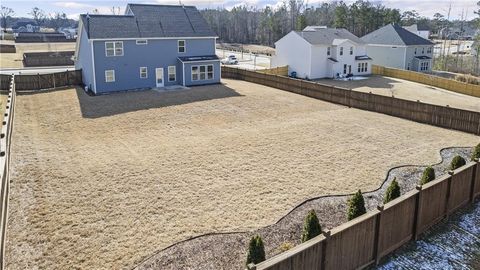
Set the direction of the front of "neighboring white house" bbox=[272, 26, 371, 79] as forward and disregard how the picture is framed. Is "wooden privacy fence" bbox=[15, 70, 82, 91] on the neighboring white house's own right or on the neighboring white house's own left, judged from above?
on the neighboring white house's own left

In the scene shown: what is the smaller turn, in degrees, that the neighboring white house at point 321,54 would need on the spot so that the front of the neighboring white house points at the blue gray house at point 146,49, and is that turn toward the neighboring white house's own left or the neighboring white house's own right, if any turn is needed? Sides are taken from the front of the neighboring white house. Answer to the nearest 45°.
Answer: approximately 90° to the neighboring white house's own left

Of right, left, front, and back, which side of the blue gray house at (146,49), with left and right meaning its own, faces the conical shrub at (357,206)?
back

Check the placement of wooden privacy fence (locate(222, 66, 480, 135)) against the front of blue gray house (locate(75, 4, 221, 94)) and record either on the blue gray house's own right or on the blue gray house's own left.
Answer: on the blue gray house's own right

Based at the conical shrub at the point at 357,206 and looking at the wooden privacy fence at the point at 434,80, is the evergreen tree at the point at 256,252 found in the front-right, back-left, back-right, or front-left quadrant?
back-left

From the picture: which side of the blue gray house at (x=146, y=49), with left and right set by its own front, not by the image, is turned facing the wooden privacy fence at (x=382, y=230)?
back

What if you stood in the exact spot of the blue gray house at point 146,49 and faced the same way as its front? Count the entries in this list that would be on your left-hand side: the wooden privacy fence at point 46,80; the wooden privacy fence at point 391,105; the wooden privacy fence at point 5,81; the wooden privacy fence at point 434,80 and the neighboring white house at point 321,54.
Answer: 2

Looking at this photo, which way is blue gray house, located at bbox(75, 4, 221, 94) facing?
away from the camera

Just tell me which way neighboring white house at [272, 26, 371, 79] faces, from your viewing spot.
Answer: facing away from the viewer and to the left of the viewer

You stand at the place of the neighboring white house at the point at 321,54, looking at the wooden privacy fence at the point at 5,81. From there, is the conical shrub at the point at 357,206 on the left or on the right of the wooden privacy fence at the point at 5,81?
left

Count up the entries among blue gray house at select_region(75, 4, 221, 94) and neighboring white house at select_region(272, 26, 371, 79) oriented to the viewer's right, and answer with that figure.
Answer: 0

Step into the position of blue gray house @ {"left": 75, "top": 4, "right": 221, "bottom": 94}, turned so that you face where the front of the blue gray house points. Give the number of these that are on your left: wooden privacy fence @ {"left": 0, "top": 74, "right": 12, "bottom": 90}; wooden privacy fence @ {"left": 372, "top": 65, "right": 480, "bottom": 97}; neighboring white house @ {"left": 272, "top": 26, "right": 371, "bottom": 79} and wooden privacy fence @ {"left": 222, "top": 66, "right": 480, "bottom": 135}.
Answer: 1

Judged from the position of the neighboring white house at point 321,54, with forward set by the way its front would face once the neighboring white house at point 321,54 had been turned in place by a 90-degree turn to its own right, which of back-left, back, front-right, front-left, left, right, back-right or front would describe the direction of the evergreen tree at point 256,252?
back-right
